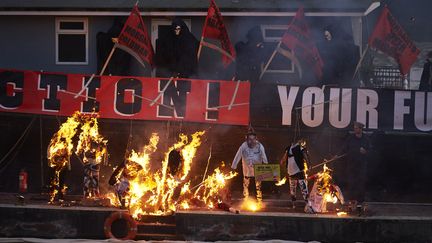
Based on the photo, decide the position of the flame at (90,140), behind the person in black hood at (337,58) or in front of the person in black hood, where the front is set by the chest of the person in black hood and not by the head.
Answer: in front

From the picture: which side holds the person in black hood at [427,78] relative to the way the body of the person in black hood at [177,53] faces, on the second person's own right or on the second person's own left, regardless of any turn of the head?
on the second person's own left

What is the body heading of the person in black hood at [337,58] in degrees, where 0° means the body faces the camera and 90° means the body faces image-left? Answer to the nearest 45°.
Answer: approximately 45°

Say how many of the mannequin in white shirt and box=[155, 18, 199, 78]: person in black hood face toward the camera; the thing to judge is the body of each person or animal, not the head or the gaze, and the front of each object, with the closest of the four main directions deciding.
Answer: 2

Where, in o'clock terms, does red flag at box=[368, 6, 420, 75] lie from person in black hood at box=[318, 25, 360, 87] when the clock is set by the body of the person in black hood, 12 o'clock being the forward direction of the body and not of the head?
The red flag is roughly at 8 o'clock from the person in black hood.
